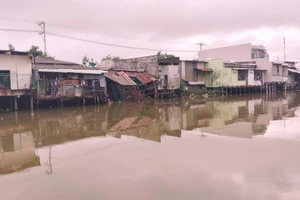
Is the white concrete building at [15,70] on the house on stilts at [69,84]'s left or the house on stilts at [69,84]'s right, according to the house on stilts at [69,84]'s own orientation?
on its right

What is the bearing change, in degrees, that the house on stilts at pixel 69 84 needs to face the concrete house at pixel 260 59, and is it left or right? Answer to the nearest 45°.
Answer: approximately 135° to its left

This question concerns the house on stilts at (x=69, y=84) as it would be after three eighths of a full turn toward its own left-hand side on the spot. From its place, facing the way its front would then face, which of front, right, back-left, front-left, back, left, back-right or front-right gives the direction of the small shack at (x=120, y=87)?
front

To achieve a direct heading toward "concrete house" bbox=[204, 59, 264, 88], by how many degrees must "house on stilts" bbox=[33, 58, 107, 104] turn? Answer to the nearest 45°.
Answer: approximately 135° to its left

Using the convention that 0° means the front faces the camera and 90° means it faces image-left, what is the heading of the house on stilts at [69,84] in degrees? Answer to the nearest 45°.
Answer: approximately 0°

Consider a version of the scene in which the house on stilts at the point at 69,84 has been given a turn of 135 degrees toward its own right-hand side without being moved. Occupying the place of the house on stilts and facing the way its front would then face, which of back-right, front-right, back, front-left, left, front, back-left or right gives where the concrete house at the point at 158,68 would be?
right
